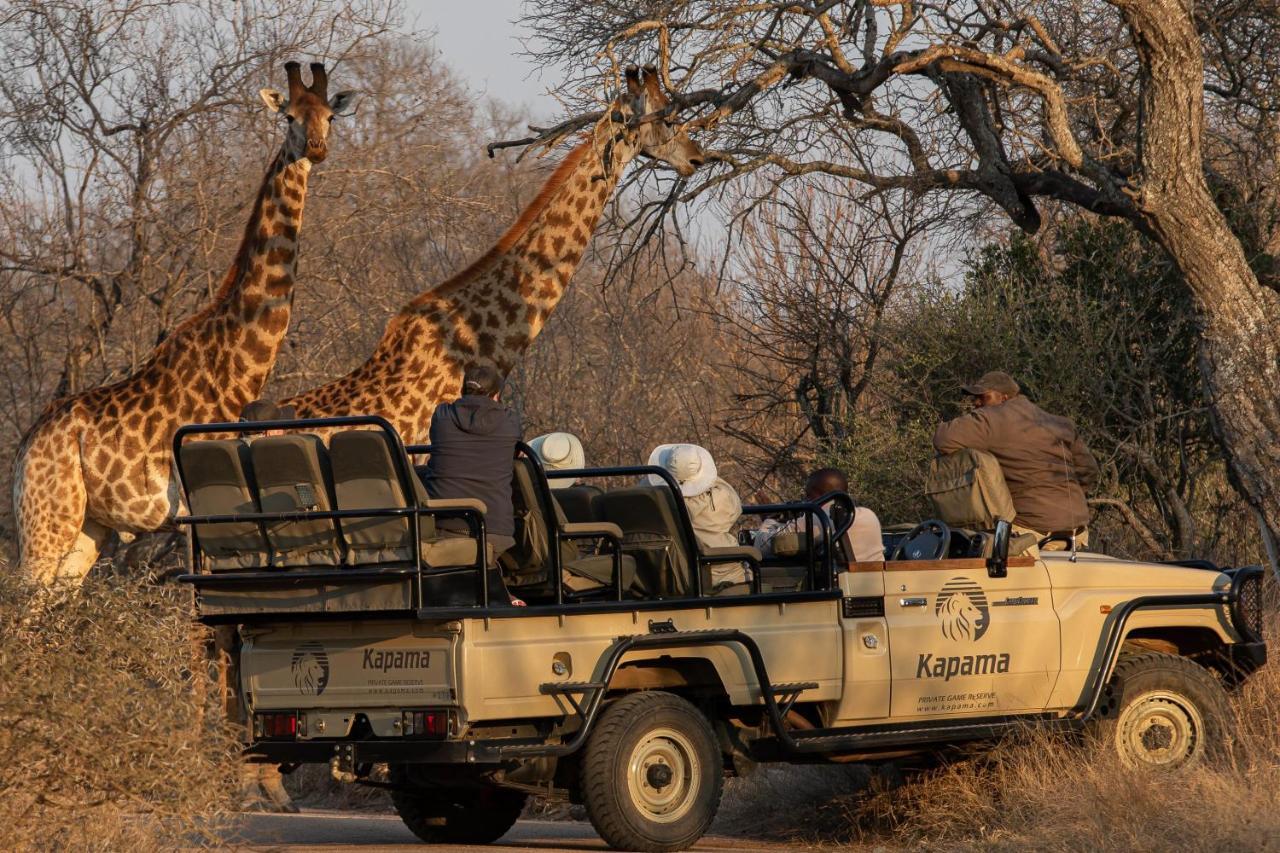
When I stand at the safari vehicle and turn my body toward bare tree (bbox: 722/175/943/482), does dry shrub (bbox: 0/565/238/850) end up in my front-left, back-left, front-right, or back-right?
back-left

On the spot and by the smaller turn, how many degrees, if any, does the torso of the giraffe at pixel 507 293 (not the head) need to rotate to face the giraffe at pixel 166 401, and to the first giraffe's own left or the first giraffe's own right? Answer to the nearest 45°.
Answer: approximately 180°

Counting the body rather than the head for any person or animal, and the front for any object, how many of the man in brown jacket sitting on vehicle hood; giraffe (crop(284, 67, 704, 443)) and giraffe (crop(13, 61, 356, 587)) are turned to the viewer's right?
2

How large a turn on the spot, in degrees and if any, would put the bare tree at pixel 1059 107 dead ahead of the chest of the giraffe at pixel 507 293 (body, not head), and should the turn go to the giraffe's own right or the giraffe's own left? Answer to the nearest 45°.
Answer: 0° — it already faces it

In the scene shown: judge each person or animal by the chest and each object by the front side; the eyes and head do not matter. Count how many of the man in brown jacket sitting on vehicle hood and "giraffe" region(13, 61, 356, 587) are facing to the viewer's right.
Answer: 1

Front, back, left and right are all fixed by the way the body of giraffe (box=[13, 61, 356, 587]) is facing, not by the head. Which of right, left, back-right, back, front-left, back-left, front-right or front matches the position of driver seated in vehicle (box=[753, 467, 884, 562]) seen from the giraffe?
front-right

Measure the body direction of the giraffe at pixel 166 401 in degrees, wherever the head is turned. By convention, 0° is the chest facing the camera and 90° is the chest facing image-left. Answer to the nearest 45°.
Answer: approximately 270°

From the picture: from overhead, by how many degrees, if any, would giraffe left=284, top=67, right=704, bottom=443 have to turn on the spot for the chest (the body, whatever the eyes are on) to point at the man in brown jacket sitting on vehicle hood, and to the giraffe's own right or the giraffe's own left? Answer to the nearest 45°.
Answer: approximately 45° to the giraffe's own right

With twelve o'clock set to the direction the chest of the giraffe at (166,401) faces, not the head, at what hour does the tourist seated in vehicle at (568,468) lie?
The tourist seated in vehicle is roughly at 2 o'clock from the giraffe.

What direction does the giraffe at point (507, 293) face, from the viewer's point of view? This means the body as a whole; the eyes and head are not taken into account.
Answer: to the viewer's right

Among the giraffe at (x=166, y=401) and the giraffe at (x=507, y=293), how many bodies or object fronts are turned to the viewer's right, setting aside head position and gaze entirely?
2

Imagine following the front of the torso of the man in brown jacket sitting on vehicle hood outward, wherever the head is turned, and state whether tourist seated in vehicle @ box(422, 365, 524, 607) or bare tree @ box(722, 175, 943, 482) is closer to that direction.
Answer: the bare tree
